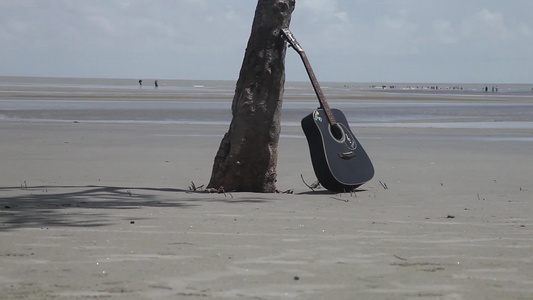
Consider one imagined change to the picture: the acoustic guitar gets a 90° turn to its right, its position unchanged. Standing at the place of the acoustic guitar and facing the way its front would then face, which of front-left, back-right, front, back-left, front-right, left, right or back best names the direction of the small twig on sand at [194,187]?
front-right

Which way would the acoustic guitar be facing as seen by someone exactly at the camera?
facing the viewer and to the right of the viewer

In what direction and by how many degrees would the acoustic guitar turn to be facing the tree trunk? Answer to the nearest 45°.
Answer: approximately 135° to its right
